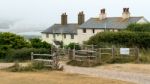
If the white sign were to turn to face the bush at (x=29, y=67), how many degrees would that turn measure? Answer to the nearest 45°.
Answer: approximately 45° to its right

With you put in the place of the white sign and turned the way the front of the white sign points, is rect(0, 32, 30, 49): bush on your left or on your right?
on your right

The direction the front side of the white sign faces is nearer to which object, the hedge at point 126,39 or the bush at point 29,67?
the bush

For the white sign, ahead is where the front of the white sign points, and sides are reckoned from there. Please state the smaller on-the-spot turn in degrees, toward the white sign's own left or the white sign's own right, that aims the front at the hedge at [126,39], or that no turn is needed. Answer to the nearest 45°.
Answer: approximately 180°

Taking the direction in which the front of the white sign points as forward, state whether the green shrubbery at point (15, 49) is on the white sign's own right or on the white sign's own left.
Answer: on the white sign's own right

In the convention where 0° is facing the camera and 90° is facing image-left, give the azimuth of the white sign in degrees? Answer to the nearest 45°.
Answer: approximately 0°

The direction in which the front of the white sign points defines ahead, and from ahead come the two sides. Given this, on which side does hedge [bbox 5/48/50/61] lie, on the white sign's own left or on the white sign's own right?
on the white sign's own right
